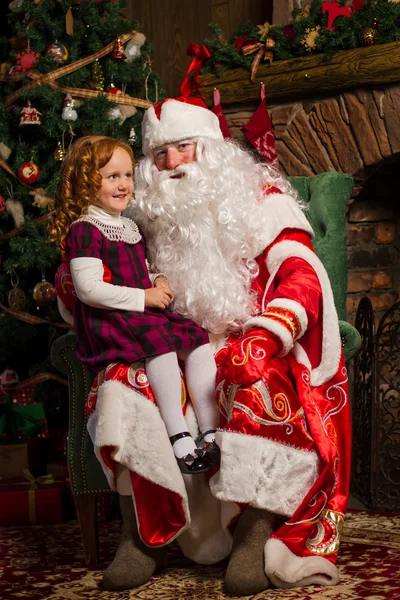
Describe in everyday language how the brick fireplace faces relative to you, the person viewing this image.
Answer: facing the viewer and to the left of the viewer

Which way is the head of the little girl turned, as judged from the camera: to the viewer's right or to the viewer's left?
to the viewer's right

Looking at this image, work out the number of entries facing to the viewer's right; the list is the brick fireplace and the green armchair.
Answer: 0

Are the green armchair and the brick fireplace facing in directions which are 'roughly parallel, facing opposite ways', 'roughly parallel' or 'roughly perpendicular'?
roughly parallel

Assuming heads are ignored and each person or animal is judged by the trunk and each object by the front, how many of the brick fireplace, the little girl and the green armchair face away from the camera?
0

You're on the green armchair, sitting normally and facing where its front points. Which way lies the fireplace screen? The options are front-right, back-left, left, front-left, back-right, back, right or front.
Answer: back

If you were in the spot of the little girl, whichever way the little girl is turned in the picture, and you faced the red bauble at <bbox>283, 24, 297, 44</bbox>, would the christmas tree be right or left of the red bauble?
left

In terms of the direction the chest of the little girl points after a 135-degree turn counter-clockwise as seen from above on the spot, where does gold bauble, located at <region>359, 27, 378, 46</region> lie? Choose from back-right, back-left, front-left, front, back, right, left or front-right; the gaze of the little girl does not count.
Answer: front-right

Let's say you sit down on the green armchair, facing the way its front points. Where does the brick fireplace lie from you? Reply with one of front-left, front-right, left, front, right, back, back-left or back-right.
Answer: back
